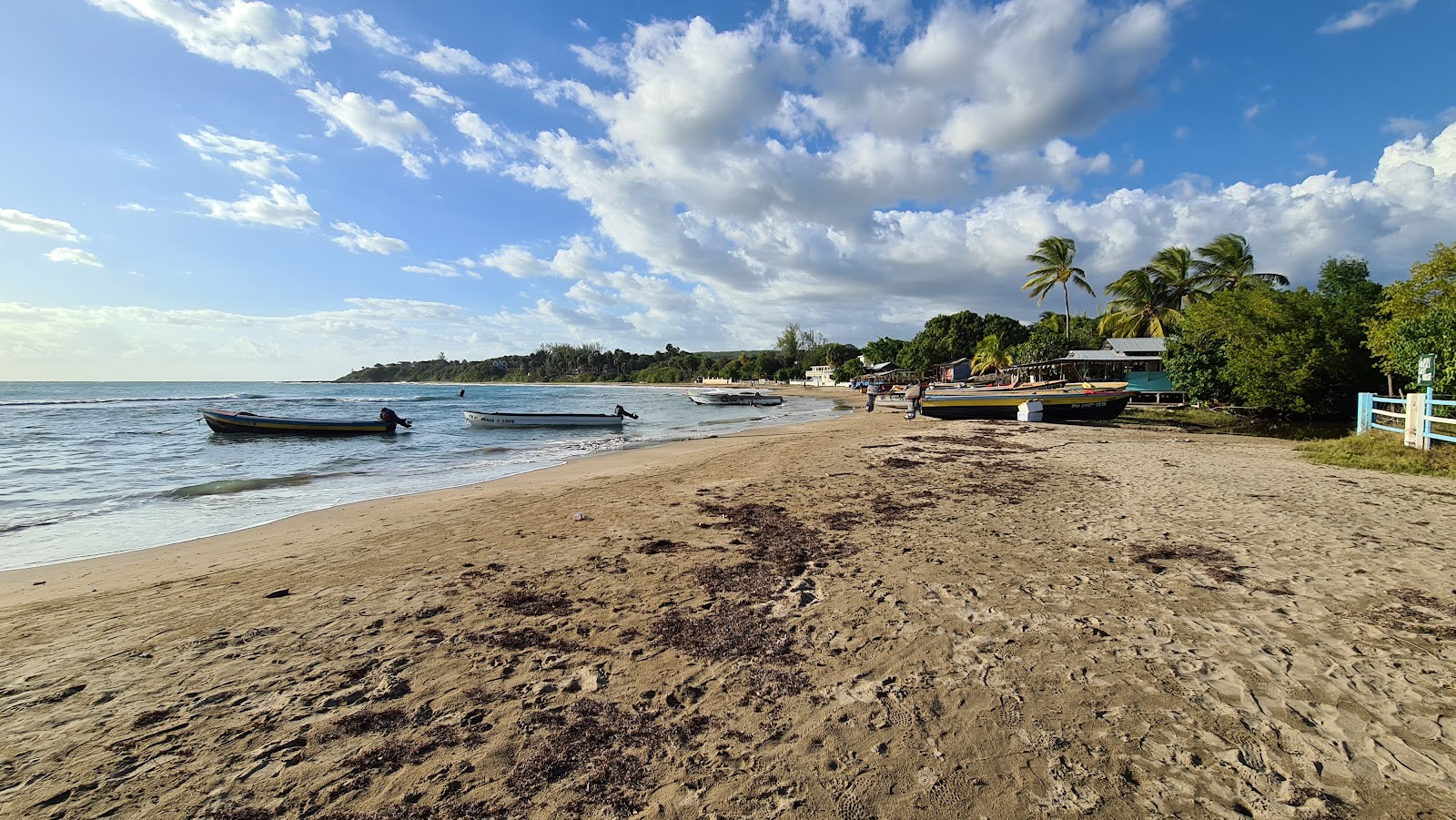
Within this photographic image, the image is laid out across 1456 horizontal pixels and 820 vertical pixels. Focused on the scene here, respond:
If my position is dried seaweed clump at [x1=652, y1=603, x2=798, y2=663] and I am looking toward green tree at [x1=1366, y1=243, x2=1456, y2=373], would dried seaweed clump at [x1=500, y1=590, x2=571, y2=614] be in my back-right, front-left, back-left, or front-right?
back-left

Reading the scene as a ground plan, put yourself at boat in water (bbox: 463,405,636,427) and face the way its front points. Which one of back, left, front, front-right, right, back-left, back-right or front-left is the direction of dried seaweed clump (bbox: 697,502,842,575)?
left

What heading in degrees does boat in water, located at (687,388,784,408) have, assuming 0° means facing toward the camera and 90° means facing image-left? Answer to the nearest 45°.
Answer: approximately 90°

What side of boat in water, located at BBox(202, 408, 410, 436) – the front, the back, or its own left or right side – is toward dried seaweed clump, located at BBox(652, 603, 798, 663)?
left

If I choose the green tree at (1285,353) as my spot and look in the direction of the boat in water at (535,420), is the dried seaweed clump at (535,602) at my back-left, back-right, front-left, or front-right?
front-left

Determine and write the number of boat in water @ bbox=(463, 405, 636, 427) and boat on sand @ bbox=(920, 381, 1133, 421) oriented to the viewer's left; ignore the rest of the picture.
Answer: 1

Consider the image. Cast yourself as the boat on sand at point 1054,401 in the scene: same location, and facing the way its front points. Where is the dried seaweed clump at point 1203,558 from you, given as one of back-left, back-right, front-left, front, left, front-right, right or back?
right

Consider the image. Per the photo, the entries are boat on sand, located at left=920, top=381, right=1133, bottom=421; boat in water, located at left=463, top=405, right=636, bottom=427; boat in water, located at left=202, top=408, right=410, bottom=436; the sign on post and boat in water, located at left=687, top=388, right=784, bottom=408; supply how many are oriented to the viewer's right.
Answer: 1

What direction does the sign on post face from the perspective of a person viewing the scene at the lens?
facing the viewer and to the left of the viewer

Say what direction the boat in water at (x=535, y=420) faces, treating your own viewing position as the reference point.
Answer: facing to the left of the viewer

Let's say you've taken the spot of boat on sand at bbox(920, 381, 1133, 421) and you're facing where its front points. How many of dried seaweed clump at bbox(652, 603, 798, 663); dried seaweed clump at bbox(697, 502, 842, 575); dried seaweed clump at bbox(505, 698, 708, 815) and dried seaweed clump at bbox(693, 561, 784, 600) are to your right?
4

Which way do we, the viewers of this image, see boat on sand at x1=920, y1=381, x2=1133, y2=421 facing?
facing to the right of the viewer

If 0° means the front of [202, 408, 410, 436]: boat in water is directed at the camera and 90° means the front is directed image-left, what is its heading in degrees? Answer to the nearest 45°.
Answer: approximately 90°

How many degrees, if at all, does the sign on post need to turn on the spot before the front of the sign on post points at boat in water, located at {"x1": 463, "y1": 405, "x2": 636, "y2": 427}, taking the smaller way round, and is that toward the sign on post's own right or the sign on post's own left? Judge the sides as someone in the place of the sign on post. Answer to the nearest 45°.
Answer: approximately 45° to the sign on post's own right

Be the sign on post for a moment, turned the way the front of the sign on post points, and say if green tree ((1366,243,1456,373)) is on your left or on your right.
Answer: on your right
